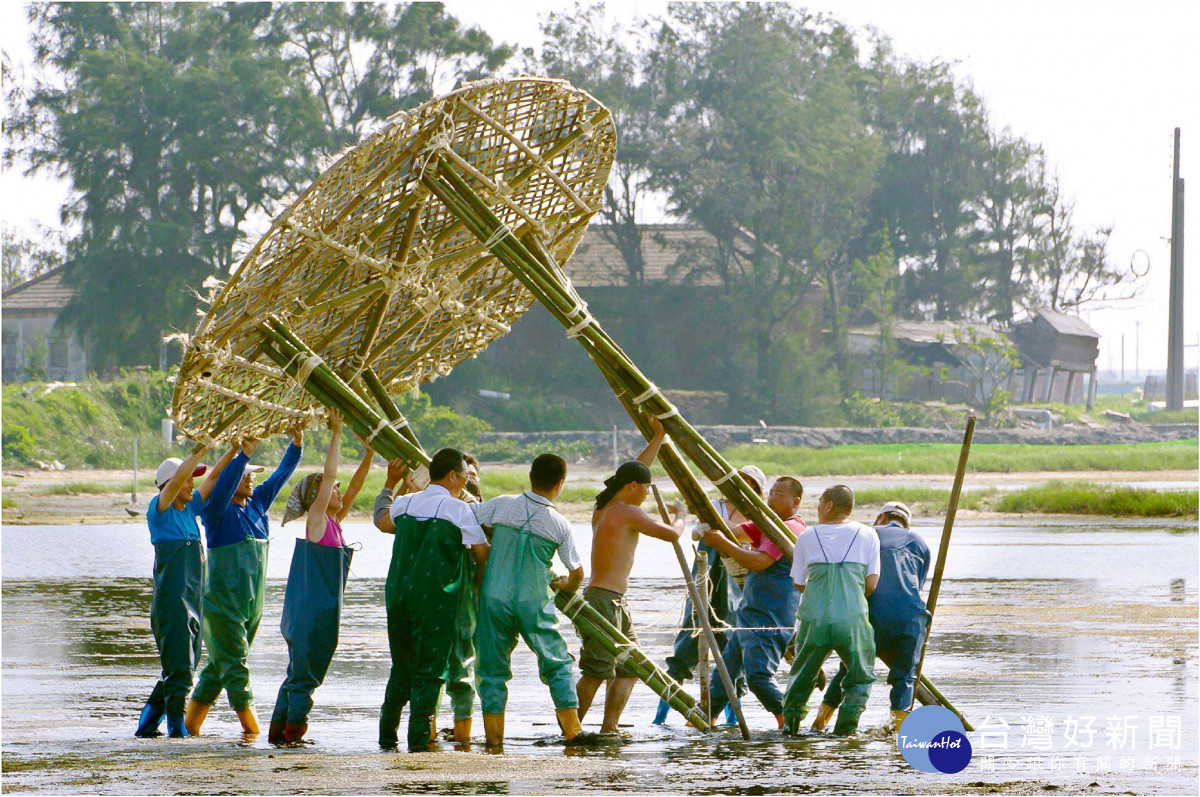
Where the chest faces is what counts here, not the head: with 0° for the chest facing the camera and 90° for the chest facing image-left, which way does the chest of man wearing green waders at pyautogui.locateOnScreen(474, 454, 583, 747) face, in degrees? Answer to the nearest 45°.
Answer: approximately 180°

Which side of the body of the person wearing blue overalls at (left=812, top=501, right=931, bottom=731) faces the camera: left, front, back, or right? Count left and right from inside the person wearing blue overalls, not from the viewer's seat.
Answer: back

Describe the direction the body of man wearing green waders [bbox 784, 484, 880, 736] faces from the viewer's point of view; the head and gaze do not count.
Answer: away from the camera

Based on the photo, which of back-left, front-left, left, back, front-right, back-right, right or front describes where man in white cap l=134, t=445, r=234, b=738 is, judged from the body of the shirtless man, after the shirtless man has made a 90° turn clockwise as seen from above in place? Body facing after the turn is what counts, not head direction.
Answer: right

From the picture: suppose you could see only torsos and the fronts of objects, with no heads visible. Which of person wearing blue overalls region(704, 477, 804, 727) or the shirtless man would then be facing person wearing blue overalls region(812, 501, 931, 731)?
the shirtless man

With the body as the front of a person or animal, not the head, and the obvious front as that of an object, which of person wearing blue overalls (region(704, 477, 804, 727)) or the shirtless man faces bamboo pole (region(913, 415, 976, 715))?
the shirtless man

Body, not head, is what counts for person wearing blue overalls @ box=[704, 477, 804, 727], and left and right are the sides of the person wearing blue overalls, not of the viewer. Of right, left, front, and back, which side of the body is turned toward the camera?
left

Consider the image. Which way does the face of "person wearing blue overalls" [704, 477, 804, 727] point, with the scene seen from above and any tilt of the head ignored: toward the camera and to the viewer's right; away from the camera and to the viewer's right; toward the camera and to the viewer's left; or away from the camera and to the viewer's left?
toward the camera and to the viewer's left

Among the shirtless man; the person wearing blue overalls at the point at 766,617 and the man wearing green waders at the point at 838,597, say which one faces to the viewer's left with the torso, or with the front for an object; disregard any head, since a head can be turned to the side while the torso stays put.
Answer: the person wearing blue overalls

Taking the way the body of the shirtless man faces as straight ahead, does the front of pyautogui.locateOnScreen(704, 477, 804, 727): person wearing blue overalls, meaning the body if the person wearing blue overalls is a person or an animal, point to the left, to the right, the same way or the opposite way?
the opposite way

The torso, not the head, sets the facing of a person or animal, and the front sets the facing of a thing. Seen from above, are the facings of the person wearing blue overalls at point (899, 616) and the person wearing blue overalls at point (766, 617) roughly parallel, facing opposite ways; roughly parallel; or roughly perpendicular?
roughly perpendicular

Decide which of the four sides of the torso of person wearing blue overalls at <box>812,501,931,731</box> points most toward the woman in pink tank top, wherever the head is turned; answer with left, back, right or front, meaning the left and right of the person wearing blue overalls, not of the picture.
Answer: left

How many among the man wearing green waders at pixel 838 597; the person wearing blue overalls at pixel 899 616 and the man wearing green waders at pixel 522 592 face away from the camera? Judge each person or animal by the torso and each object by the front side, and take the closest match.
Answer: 3
